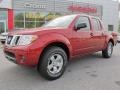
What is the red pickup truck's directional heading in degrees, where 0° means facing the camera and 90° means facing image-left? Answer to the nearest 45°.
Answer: approximately 45°

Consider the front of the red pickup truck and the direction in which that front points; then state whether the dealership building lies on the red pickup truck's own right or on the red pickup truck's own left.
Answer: on the red pickup truck's own right
